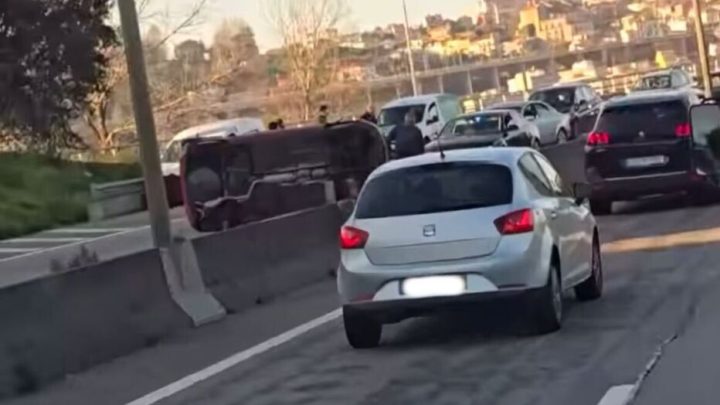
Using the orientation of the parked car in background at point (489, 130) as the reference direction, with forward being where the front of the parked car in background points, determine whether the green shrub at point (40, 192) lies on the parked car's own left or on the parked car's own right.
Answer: on the parked car's own right

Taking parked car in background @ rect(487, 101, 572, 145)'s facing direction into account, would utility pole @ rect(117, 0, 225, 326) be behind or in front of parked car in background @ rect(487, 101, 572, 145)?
in front

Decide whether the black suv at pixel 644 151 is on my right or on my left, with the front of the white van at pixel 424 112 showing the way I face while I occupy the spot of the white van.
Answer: on my left

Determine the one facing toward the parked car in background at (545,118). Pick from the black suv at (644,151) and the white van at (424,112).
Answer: the black suv

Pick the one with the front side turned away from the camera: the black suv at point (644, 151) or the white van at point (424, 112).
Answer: the black suv

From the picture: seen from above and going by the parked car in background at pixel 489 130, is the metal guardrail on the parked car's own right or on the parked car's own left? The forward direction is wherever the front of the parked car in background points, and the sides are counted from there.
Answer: on the parked car's own right

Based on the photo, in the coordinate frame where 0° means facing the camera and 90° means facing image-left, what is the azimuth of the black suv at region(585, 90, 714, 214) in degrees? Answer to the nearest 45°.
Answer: approximately 180°

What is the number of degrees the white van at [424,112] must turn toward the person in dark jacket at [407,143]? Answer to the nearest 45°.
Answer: approximately 45° to its left

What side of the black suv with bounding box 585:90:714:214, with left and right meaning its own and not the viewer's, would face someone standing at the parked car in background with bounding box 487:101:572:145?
front

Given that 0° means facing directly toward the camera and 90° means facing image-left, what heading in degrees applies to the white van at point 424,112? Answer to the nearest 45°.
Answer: approximately 45°

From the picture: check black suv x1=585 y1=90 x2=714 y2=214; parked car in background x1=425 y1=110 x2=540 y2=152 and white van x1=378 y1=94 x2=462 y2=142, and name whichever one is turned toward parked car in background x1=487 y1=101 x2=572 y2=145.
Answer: the black suv

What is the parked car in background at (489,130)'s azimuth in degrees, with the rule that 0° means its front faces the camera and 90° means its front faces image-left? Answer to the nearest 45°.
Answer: approximately 45°

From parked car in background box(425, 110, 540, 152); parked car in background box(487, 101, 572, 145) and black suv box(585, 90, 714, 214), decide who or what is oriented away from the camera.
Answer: the black suv

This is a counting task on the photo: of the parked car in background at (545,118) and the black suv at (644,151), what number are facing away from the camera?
1

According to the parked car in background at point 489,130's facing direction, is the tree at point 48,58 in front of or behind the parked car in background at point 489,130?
in front

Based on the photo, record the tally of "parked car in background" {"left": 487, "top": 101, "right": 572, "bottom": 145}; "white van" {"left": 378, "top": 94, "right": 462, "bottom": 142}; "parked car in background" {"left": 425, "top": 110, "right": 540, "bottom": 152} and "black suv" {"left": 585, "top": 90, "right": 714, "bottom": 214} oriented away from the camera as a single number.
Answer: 1

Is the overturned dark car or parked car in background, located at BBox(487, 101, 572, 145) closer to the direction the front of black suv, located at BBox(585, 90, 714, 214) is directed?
the parked car in background
